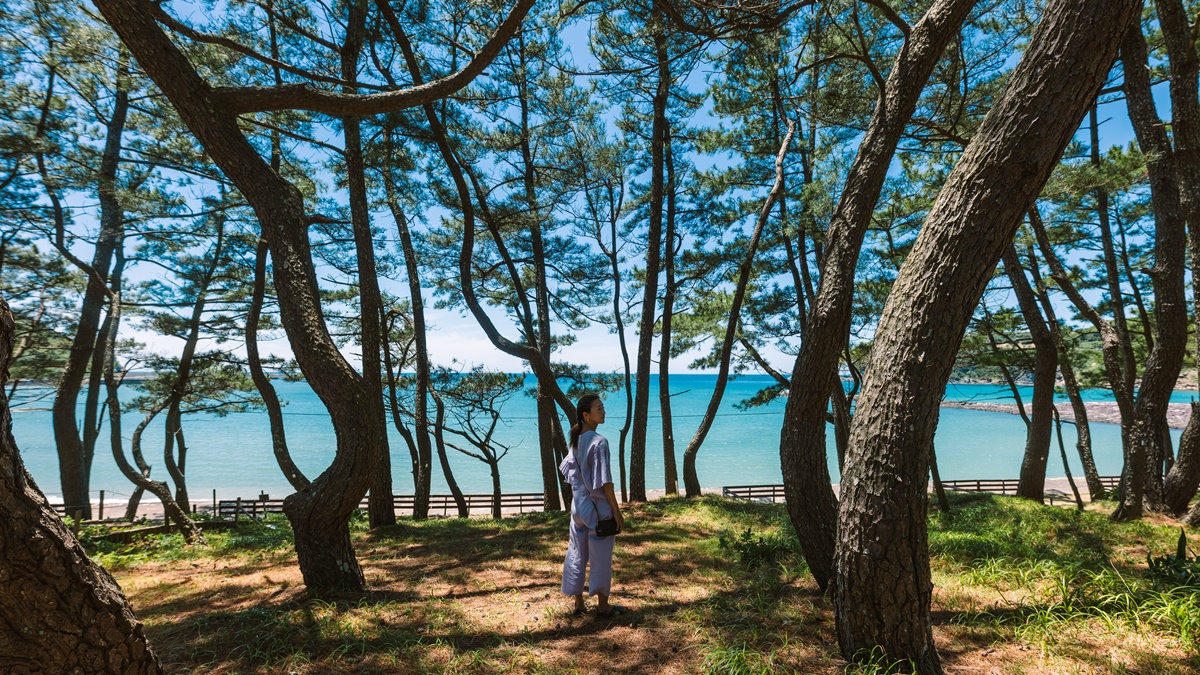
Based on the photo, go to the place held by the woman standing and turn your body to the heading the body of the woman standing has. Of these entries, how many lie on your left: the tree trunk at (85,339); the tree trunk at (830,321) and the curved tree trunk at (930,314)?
1

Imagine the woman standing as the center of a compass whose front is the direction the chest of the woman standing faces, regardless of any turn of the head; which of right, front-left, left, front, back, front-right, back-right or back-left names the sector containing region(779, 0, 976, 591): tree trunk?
front-right

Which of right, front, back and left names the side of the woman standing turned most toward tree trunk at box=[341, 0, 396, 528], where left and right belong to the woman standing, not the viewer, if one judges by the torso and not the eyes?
left

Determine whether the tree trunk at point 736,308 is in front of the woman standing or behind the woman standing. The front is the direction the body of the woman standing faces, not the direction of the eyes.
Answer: in front

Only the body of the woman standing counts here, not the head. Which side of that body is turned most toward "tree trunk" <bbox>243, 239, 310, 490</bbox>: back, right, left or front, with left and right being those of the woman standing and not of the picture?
left

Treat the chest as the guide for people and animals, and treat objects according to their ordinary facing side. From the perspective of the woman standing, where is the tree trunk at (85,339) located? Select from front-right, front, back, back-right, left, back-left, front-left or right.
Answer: left

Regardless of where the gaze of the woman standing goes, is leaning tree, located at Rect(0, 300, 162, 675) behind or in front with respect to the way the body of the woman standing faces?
behind

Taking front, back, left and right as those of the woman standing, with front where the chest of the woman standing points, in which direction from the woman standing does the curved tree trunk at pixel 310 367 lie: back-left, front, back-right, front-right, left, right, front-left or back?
back-left

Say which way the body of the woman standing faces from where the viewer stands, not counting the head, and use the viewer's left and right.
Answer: facing away from the viewer and to the right of the viewer

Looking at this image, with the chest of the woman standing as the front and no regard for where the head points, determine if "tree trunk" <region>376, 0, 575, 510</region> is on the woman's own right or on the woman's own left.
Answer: on the woman's own left

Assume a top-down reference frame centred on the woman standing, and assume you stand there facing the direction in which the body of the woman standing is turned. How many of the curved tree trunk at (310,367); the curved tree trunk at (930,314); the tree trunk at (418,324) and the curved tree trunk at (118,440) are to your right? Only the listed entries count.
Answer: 1
